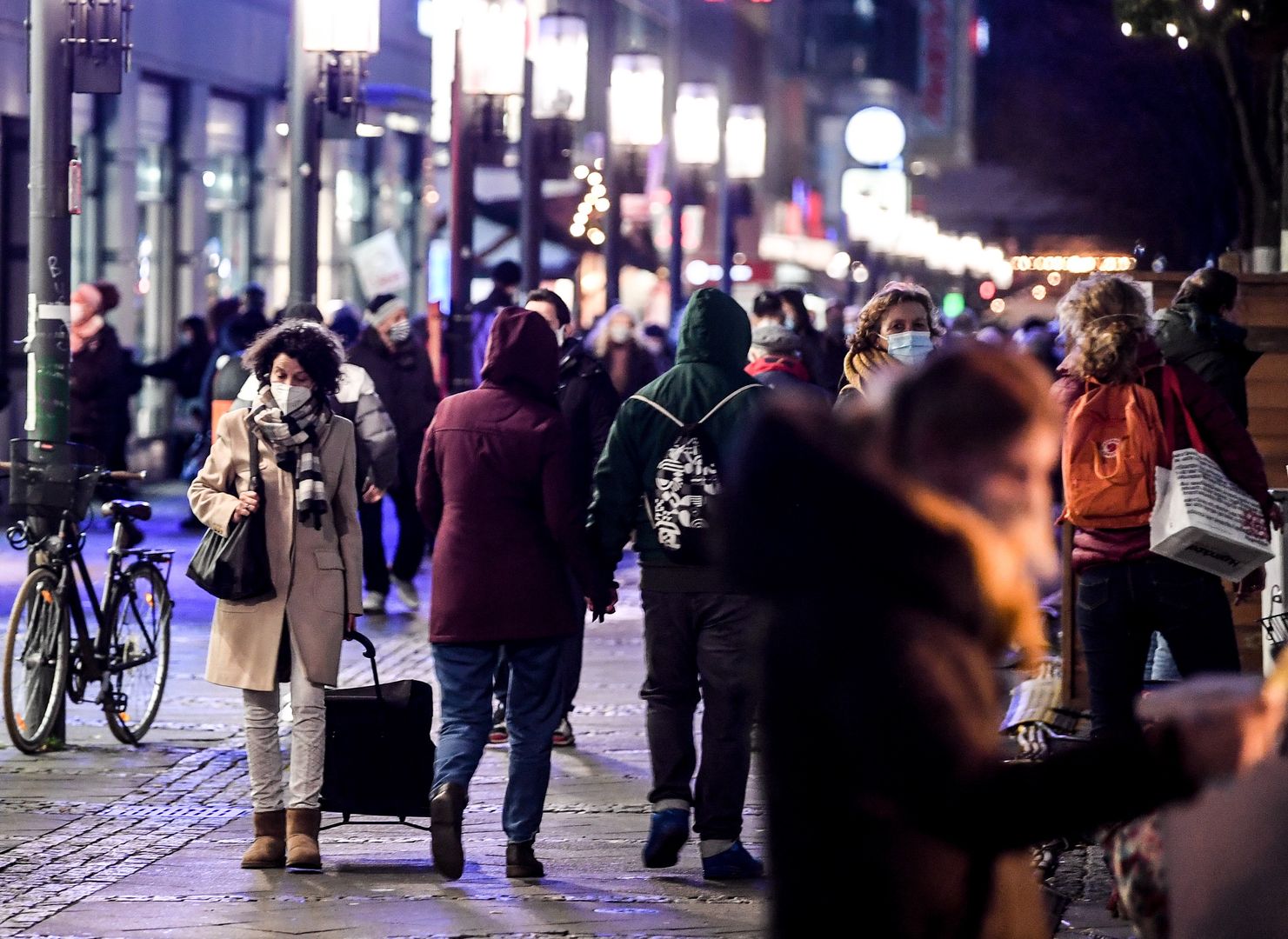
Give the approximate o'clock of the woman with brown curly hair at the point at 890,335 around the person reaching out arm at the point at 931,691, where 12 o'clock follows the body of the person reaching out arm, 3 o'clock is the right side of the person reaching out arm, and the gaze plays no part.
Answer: The woman with brown curly hair is roughly at 9 o'clock from the person reaching out arm.

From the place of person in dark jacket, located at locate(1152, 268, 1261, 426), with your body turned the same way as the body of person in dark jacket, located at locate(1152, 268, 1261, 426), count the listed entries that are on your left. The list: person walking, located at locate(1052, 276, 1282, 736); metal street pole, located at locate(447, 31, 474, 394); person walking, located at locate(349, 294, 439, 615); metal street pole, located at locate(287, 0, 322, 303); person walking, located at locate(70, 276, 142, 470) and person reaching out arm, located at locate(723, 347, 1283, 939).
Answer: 4

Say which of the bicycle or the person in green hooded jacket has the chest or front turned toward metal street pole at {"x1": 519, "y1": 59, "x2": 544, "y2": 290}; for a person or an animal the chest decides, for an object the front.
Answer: the person in green hooded jacket

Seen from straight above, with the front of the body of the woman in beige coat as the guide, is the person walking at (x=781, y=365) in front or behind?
behind

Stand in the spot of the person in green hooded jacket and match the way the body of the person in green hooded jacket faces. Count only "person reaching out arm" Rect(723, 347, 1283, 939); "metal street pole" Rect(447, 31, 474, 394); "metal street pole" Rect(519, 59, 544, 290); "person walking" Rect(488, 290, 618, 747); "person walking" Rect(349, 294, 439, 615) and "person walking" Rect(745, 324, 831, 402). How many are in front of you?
5

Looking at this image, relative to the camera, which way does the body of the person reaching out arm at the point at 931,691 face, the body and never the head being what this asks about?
to the viewer's right

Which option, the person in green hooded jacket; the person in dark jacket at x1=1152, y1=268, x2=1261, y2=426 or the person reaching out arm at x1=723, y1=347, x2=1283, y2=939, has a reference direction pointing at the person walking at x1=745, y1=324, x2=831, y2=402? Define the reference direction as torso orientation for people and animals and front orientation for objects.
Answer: the person in green hooded jacket

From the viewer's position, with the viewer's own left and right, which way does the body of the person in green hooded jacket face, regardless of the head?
facing away from the viewer

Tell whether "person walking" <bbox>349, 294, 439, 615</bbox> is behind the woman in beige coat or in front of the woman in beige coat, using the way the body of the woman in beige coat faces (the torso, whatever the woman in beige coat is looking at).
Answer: behind

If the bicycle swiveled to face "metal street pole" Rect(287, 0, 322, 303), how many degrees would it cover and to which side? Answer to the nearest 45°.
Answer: approximately 135° to its right
